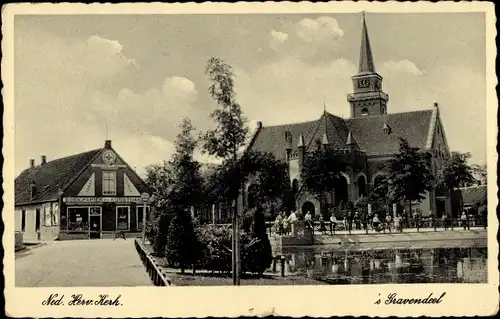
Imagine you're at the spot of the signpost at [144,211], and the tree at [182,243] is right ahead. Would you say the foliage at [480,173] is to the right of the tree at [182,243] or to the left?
left

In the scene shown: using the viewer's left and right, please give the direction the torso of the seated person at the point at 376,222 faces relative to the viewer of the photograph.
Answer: facing the viewer
